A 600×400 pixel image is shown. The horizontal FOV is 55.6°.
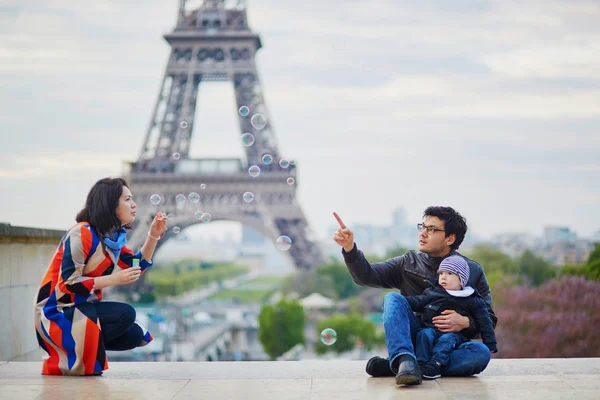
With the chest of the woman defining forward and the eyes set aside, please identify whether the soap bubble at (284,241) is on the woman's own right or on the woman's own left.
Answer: on the woman's own left

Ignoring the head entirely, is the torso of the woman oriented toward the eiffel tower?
no

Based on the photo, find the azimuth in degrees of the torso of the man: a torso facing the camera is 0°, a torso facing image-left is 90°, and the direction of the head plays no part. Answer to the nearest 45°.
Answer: approximately 45°

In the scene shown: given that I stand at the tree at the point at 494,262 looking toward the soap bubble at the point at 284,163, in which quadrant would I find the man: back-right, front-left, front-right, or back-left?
front-left

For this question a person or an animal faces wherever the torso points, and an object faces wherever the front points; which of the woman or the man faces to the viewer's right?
the woman

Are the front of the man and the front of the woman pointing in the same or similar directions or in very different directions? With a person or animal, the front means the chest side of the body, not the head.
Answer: very different directions

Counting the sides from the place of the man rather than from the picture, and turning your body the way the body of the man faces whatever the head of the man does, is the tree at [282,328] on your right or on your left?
on your right

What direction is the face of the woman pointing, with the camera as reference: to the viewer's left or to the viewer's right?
to the viewer's right

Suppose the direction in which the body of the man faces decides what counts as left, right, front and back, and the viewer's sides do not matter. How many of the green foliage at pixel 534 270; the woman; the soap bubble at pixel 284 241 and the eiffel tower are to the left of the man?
0

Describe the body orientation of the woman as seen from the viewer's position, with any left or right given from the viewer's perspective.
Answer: facing to the right of the viewer

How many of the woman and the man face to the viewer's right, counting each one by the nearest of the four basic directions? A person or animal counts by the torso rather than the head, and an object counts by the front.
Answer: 1

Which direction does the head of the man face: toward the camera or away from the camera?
toward the camera
